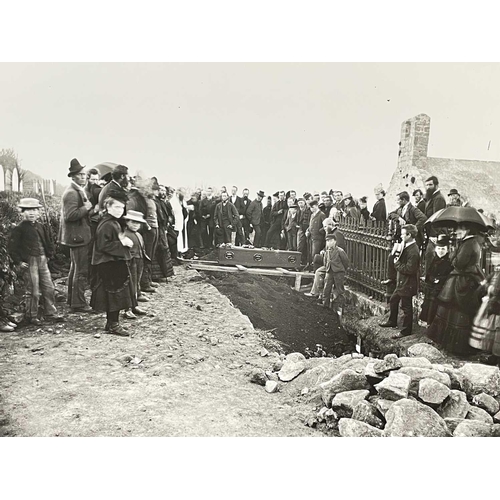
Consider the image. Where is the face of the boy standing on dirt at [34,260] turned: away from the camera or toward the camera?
toward the camera

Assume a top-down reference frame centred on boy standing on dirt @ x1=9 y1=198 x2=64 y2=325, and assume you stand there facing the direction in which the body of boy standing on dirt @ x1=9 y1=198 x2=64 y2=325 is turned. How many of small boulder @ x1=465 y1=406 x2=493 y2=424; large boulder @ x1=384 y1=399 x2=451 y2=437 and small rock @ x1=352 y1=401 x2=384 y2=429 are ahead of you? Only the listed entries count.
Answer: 3
